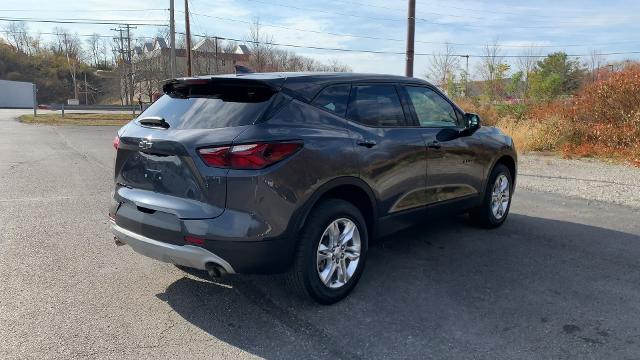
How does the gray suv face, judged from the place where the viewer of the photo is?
facing away from the viewer and to the right of the viewer

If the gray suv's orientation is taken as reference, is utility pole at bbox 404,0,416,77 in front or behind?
in front
